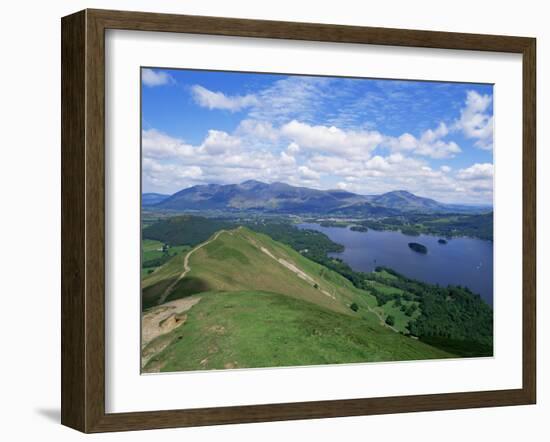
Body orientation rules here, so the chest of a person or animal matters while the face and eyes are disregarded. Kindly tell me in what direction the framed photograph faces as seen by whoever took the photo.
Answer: facing the viewer and to the right of the viewer
